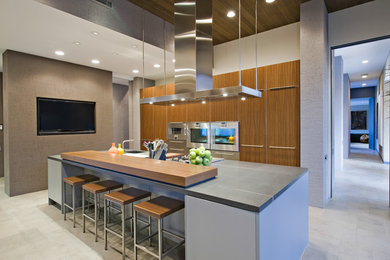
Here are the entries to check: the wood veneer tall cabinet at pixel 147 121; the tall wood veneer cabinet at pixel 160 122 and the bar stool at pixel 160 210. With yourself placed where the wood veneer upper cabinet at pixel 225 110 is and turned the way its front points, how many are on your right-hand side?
2

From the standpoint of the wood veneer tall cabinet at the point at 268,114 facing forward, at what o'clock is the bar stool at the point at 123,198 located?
The bar stool is roughly at 12 o'clock from the wood veneer tall cabinet.

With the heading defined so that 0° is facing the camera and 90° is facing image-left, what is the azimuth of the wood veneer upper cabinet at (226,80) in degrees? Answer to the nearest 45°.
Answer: approximately 45°

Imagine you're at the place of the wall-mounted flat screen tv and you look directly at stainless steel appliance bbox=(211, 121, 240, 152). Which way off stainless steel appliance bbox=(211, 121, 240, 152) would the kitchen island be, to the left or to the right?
right

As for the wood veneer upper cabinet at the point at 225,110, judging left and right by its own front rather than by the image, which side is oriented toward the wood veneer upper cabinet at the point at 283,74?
left

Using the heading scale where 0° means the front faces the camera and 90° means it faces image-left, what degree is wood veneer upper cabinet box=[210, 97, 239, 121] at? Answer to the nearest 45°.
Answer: approximately 45°

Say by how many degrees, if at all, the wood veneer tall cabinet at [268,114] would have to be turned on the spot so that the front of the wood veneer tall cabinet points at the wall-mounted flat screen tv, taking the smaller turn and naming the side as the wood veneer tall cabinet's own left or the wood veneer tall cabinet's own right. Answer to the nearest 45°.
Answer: approximately 45° to the wood veneer tall cabinet's own right

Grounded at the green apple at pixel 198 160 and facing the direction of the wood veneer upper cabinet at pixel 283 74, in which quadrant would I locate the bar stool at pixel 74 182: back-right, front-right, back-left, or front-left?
back-left

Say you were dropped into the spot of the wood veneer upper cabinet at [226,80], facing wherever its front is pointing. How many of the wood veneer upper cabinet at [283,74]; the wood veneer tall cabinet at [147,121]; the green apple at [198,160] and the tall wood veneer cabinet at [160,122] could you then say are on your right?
2

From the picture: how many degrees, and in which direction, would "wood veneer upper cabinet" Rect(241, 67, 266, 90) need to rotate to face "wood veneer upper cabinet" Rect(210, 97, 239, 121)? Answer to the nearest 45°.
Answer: approximately 45° to its right
